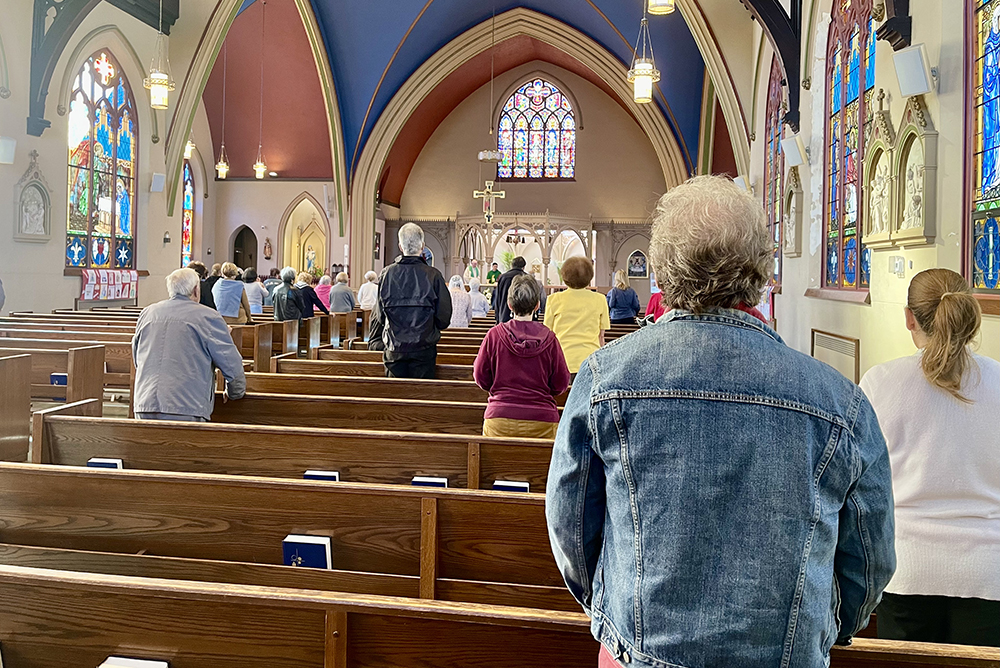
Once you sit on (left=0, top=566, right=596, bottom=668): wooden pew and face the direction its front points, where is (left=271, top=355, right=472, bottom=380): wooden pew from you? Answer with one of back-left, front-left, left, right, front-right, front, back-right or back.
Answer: front

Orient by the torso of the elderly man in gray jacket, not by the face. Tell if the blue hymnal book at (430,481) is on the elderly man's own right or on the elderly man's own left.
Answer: on the elderly man's own right

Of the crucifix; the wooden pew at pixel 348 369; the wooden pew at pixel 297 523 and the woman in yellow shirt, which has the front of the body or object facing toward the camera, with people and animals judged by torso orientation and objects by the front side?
the crucifix

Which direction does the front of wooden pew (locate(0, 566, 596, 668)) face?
away from the camera

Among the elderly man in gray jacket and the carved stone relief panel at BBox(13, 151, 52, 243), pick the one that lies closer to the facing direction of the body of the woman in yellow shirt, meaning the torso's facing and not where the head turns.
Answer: the carved stone relief panel

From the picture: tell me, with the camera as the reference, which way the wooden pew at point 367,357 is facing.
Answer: facing away from the viewer

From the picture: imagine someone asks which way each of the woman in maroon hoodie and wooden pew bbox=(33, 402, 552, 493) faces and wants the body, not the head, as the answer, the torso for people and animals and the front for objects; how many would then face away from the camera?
2

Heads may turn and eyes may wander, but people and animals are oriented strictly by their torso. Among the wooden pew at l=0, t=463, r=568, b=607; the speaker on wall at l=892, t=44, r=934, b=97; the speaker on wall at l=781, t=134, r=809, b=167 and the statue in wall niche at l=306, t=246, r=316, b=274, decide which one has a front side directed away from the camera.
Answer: the wooden pew

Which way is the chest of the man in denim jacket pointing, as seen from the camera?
away from the camera

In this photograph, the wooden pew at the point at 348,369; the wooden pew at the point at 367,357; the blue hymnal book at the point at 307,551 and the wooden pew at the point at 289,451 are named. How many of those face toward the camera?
1

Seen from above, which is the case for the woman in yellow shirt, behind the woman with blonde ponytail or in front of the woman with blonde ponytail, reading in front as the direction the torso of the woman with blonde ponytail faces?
in front

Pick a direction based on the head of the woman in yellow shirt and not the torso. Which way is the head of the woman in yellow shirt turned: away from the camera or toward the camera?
away from the camera

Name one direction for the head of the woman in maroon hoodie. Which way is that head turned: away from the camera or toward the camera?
away from the camera

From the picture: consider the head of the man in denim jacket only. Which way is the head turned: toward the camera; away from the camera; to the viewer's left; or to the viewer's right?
away from the camera

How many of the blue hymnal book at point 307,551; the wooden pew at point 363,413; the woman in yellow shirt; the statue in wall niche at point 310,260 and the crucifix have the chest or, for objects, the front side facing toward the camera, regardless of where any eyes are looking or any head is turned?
3

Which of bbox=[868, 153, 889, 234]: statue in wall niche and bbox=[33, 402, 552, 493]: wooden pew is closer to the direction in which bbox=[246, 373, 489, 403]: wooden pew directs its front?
the statue in wall niche

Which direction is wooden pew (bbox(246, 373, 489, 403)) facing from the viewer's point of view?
away from the camera

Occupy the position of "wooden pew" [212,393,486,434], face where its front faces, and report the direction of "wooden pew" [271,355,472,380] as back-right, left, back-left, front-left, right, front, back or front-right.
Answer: front

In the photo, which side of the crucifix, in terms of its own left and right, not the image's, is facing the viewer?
front

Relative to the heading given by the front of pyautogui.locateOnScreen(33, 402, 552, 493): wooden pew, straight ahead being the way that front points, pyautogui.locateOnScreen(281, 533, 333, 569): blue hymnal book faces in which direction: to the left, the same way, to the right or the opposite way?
the opposite way

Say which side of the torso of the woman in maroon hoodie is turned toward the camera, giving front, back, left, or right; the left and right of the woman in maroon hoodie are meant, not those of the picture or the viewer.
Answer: back

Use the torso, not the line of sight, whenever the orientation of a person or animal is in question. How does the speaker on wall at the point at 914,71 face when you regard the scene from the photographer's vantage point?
facing the viewer and to the left of the viewer
